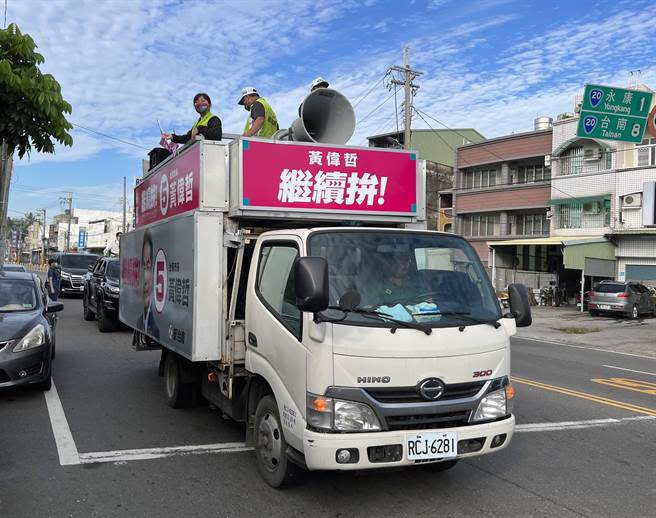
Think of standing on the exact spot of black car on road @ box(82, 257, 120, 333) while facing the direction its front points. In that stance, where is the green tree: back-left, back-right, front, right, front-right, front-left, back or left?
front-right

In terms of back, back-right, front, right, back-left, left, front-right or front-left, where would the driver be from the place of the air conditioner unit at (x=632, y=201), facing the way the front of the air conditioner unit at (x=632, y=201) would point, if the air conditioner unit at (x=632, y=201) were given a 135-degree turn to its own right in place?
back-left

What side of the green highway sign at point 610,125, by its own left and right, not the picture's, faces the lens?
front

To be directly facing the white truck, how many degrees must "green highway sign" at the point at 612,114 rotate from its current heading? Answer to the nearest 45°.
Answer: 0° — it already faces it

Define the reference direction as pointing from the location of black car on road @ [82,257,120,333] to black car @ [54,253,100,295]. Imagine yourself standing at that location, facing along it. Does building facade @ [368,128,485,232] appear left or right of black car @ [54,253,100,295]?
right

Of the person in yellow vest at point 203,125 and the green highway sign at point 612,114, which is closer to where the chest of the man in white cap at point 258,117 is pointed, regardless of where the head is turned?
the person in yellow vest

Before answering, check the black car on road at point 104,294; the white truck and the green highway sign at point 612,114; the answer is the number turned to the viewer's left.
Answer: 0

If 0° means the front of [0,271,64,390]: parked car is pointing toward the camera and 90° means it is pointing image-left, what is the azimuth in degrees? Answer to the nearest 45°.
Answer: approximately 0°

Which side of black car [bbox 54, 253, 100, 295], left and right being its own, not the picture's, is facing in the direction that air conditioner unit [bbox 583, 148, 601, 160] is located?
left

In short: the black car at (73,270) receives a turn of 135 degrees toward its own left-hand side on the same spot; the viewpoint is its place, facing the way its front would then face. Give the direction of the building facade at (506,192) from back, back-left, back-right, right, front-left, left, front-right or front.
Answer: front-right

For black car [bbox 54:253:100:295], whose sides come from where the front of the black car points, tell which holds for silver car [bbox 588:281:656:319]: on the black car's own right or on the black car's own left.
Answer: on the black car's own left

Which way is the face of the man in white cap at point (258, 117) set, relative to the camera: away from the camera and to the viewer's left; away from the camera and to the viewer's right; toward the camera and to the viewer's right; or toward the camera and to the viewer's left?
toward the camera and to the viewer's left

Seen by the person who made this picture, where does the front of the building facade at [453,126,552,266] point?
facing the viewer and to the left of the viewer

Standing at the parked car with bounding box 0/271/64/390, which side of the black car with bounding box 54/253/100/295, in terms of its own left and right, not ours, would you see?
front

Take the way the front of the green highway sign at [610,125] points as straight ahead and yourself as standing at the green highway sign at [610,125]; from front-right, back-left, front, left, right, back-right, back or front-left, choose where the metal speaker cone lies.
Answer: front

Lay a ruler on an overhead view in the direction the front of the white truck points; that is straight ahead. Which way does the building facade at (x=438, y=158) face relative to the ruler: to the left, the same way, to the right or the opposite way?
to the right

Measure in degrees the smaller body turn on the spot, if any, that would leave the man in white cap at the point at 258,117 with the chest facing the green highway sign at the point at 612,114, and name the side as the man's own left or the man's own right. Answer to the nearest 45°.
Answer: approximately 135° to the man's own right
